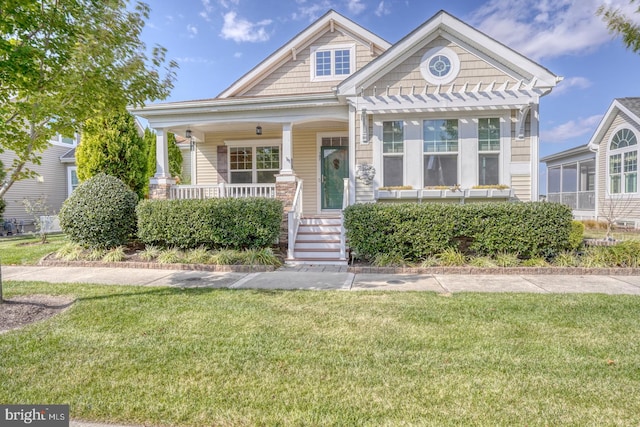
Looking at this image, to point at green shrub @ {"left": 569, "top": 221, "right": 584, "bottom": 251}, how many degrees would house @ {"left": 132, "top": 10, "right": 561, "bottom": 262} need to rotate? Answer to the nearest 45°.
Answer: approximately 90° to its left

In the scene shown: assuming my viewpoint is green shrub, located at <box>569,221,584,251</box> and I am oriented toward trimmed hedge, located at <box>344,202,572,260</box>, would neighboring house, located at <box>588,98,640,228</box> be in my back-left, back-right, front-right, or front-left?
back-right

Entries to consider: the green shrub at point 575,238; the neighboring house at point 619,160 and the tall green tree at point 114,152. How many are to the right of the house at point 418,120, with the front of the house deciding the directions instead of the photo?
1

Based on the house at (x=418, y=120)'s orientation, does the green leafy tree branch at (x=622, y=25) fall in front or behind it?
in front

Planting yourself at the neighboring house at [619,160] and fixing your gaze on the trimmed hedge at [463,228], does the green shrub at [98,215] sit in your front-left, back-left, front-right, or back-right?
front-right

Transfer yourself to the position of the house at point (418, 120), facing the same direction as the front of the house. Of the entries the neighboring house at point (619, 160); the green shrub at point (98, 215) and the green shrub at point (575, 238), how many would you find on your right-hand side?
1

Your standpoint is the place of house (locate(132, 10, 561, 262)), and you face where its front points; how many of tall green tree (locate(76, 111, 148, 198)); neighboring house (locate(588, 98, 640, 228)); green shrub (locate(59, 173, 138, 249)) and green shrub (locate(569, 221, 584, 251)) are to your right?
2

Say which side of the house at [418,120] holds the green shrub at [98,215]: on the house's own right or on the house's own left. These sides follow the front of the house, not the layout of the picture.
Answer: on the house's own right

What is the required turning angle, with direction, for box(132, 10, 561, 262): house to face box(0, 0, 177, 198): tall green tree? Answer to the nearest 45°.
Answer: approximately 45° to its right

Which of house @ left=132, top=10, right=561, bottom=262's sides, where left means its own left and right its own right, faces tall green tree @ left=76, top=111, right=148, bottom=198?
right

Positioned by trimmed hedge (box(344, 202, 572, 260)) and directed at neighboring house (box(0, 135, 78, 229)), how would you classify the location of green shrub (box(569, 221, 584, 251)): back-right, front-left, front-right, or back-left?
back-right

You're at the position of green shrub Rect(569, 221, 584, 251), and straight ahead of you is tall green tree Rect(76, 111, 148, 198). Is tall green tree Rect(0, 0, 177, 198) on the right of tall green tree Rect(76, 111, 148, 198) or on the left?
left

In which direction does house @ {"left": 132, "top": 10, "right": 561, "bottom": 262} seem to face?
toward the camera

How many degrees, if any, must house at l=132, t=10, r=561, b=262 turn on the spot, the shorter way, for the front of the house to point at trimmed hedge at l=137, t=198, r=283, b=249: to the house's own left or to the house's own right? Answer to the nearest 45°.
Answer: approximately 90° to the house's own right
